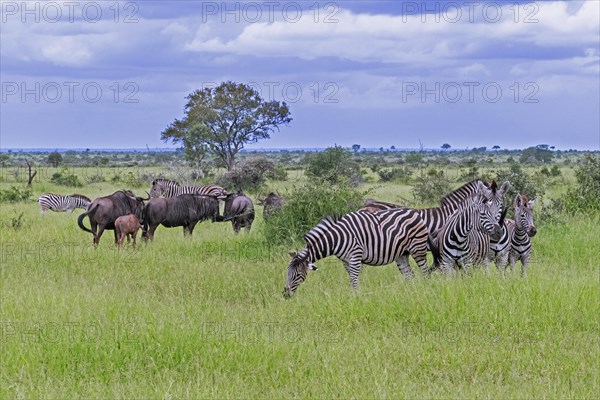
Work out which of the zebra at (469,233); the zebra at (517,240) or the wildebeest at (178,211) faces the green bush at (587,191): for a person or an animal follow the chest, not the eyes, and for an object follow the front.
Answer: the wildebeest

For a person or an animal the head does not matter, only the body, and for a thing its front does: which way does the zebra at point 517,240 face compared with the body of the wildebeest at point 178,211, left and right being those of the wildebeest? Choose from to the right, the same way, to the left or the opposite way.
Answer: to the right

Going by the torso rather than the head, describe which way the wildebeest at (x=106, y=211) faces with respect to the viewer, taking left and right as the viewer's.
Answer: facing away from the viewer and to the right of the viewer

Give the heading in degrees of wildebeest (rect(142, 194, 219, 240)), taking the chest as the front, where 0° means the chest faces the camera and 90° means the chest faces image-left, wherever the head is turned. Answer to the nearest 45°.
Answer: approximately 270°

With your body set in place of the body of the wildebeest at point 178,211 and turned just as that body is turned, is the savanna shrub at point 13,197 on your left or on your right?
on your left

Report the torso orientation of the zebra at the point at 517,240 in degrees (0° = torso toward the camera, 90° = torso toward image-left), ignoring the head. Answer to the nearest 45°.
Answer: approximately 315°
